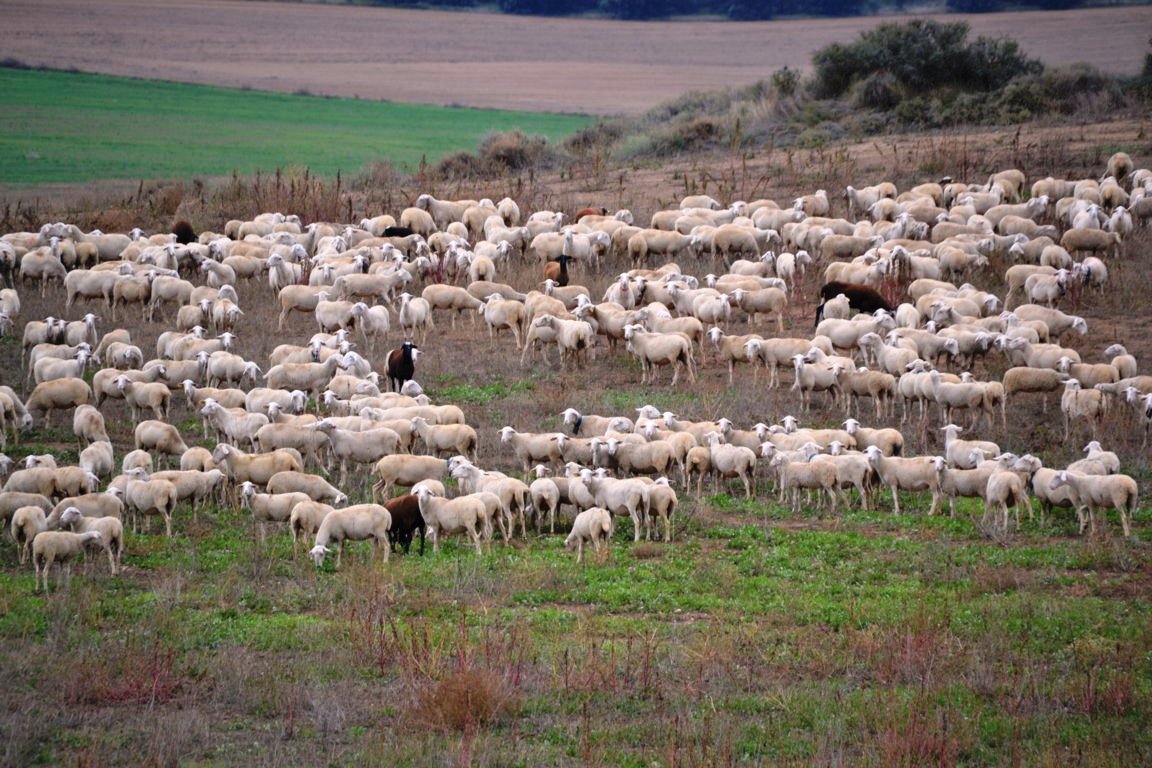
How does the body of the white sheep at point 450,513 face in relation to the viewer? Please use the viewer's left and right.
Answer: facing to the left of the viewer

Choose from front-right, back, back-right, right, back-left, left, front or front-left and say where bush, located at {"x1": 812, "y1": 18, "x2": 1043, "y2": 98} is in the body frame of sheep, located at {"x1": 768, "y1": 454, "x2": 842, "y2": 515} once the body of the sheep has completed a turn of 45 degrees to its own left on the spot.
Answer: back-right

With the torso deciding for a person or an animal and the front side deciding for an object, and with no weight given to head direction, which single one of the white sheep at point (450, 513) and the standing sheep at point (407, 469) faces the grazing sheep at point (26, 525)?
the white sheep

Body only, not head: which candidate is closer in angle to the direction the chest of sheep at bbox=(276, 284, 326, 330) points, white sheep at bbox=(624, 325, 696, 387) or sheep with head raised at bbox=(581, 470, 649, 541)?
the white sheep

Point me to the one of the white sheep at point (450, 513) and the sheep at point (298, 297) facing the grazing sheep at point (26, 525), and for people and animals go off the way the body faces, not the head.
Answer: the white sheep

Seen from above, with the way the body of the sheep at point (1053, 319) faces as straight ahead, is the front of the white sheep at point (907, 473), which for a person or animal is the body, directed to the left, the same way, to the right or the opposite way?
the opposite way

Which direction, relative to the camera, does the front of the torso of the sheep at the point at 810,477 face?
to the viewer's left

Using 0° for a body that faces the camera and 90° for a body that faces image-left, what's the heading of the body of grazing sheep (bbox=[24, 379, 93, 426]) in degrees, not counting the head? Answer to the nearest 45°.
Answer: approximately 90°

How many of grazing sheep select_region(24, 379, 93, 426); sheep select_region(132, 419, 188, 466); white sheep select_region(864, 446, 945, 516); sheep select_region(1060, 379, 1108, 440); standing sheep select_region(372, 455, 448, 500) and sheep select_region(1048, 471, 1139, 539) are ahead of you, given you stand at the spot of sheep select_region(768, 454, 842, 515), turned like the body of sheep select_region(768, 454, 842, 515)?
3
